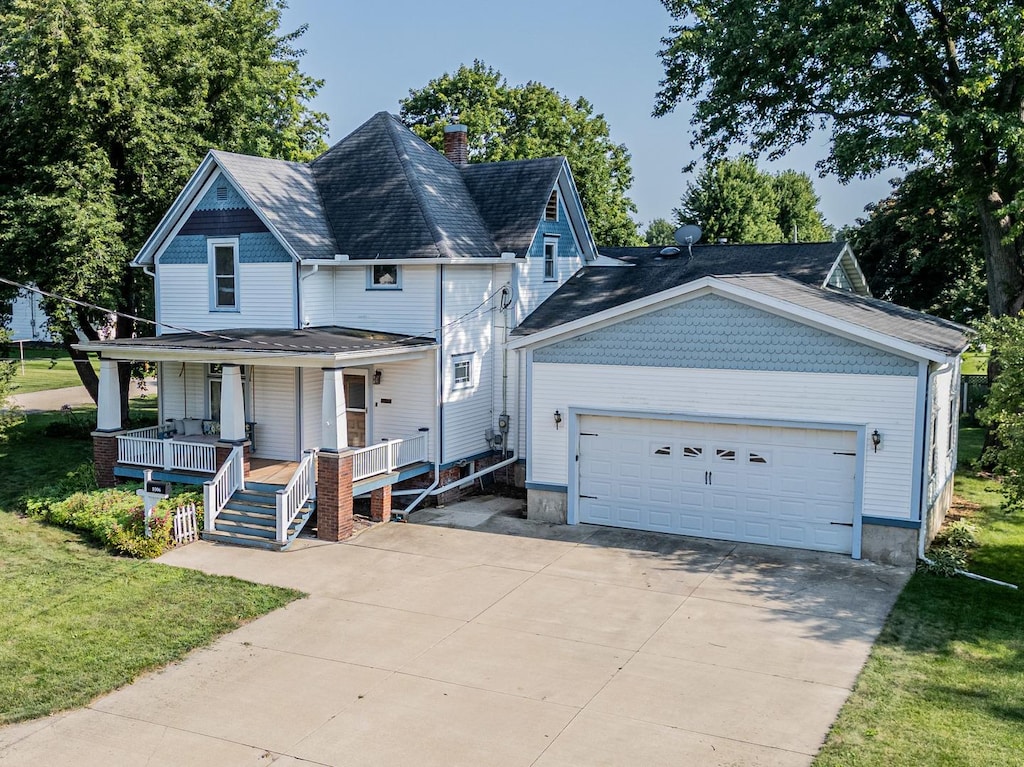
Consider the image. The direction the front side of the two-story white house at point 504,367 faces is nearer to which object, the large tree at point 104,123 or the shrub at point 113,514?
the shrub

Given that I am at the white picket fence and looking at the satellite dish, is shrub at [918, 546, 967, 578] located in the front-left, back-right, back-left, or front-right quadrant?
front-right

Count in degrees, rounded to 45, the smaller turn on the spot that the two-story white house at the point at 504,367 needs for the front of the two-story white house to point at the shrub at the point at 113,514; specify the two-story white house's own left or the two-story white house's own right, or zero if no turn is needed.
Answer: approximately 45° to the two-story white house's own right

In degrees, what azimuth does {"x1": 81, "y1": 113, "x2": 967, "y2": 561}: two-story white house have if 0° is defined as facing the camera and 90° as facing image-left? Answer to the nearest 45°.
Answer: approximately 45°

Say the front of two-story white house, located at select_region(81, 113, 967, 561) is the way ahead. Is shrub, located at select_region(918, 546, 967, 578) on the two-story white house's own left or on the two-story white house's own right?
on the two-story white house's own left
